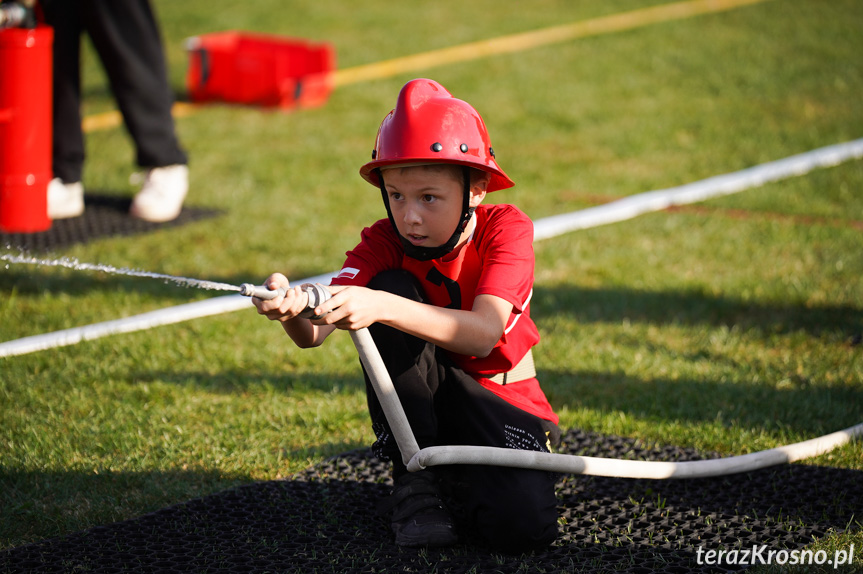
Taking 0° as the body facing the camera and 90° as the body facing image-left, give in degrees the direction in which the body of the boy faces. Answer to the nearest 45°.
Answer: approximately 45°

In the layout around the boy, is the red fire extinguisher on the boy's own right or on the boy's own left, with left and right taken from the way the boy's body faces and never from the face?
on the boy's own right

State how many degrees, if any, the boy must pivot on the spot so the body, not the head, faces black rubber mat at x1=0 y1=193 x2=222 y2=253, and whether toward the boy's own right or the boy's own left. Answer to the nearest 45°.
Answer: approximately 90° to the boy's own right

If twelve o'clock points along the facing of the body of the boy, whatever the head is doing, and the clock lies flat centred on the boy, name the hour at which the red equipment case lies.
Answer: The red equipment case is roughly at 4 o'clock from the boy.
